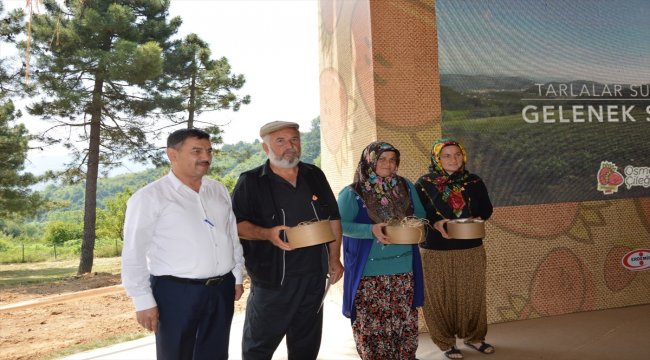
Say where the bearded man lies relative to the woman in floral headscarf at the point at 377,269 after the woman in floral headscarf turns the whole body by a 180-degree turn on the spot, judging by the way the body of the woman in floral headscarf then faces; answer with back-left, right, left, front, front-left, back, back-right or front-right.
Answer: left

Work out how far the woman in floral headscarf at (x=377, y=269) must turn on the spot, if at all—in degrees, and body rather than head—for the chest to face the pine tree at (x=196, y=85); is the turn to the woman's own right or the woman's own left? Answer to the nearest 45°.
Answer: approximately 180°

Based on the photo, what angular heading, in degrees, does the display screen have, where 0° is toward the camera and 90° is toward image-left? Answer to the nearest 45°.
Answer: approximately 0°

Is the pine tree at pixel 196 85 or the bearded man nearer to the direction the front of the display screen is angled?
the bearded man

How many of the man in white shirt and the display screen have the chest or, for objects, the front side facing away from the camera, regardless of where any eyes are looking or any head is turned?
0

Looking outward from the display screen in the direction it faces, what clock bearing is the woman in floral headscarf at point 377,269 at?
The woman in floral headscarf is roughly at 1 o'clock from the display screen.

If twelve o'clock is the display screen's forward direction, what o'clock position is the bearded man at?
The bearded man is roughly at 1 o'clock from the display screen.

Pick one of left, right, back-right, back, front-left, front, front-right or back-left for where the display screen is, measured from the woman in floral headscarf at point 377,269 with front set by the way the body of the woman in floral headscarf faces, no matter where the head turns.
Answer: left

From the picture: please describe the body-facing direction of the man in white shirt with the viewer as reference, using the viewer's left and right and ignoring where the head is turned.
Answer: facing the viewer and to the right of the viewer

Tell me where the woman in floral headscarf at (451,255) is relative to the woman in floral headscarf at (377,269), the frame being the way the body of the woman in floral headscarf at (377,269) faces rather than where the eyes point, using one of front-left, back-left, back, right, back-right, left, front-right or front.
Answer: left

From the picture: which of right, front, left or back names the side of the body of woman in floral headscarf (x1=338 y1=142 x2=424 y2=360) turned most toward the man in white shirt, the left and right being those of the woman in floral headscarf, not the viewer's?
right

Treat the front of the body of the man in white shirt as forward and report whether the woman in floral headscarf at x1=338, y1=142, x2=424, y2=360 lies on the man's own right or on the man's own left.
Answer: on the man's own left
